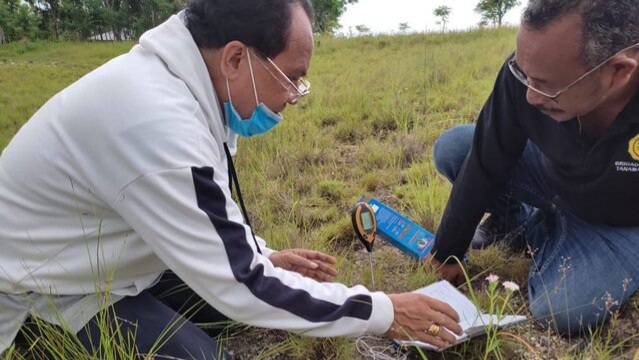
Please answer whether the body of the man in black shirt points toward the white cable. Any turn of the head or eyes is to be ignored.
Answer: yes

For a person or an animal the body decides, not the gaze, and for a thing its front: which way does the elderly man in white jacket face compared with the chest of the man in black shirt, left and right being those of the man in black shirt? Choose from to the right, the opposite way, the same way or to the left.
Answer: the opposite way

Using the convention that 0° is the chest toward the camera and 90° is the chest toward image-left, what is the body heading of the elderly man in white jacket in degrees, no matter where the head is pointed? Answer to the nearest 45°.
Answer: approximately 270°

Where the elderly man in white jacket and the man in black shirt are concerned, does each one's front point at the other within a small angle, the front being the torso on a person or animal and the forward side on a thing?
yes

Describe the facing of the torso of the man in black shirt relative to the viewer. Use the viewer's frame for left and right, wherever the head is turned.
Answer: facing the viewer and to the left of the viewer

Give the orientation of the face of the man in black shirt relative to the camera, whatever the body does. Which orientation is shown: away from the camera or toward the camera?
toward the camera

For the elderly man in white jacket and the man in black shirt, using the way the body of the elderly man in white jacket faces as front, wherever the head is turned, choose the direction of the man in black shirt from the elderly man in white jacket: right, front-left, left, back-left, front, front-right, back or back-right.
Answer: front

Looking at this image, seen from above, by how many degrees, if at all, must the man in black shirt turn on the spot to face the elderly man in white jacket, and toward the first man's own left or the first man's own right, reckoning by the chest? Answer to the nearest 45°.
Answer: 0° — they already face them

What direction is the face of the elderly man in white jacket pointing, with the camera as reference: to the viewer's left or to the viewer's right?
to the viewer's right

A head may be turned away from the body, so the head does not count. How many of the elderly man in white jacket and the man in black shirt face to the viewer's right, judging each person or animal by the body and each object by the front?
1
